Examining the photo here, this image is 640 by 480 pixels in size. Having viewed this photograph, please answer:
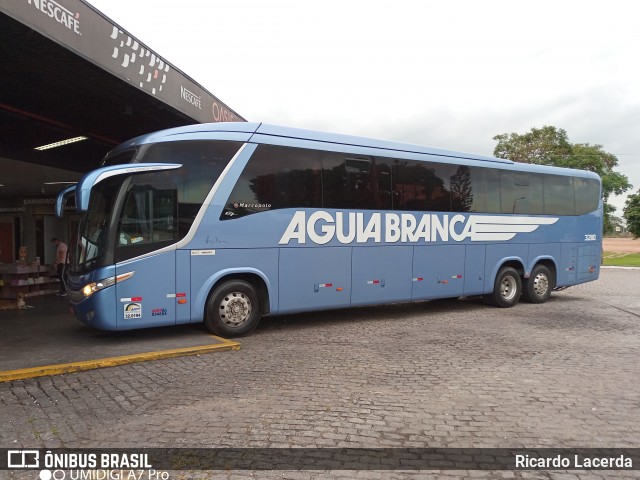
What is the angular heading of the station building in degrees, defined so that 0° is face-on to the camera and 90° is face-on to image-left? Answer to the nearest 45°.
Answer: approximately 315°

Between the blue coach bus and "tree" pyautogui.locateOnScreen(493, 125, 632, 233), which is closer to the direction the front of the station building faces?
the blue coach bus

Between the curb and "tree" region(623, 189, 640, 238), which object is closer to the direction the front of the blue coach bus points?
the curb

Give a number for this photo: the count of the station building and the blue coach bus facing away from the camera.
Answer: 0

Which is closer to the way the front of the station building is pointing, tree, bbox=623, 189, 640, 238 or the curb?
the curb

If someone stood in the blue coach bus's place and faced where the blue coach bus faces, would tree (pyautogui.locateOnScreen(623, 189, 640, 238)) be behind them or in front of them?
behind

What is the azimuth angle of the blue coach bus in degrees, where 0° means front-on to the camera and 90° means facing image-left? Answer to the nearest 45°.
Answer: approximately 45°

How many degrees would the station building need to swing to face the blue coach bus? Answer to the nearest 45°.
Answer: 0° — it already faces it
